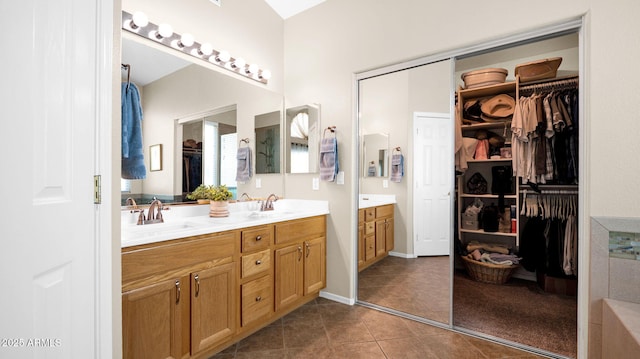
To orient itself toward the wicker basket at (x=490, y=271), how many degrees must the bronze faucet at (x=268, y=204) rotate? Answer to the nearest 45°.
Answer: approximately 45° to its left

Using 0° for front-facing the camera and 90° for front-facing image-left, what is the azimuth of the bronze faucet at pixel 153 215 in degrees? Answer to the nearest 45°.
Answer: approximately 315°

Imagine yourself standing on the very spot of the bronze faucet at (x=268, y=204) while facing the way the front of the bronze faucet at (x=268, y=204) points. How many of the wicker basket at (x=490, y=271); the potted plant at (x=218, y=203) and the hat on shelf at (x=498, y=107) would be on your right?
1

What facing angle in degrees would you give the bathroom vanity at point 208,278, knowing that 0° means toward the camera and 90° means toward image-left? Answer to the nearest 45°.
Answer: approximately 315°

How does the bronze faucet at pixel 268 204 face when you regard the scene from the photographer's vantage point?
facing the viewer and to the right of the viewer

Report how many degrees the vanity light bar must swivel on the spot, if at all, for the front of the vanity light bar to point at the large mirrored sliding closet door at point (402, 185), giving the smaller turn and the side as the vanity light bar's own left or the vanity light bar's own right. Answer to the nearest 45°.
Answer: approximately 45° to the vanity light bar's own left

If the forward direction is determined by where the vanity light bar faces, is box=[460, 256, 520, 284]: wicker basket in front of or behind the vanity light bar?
in front

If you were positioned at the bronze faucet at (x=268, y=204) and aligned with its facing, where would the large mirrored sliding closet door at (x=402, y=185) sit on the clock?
The large mirrored sliding closet door is roughly at 11 o'clock from the bronze faucet.
